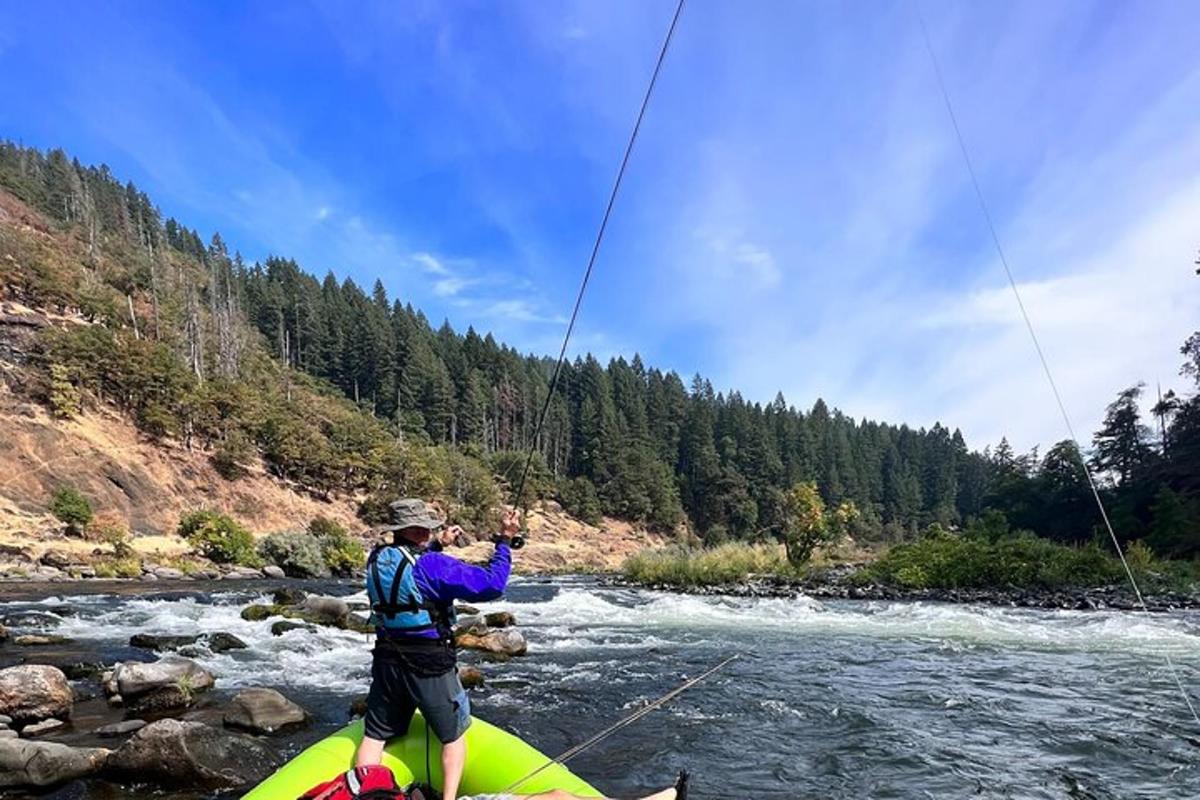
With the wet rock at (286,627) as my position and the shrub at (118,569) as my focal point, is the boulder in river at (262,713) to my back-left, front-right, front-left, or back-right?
back-left

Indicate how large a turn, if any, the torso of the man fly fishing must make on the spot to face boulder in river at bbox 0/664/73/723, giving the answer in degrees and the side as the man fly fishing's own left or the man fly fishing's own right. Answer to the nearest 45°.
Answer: approximately 90° to the man fly fishing's own left

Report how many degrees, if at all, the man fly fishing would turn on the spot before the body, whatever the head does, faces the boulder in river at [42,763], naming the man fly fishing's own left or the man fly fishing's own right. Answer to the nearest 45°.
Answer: approximately 90° to the man fly fishing's own left

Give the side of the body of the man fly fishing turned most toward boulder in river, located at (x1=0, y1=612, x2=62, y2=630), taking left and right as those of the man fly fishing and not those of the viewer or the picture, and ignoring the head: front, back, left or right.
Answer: left

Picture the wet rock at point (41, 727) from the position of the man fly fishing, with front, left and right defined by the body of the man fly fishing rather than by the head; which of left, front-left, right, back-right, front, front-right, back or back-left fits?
left

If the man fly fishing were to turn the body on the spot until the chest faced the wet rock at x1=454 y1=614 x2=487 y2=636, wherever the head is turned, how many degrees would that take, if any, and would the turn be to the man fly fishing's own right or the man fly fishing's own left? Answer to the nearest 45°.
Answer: approximately 45° to the man fly fishing's own left

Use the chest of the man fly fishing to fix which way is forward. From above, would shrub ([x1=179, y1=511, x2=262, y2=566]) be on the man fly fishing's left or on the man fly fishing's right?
on the man fly fishing's left

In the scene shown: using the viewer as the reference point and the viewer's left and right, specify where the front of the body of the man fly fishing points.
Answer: facing away from the viewer and to the right of the viewer

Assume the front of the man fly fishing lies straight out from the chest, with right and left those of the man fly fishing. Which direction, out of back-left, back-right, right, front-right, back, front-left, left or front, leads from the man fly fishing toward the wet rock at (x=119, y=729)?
left

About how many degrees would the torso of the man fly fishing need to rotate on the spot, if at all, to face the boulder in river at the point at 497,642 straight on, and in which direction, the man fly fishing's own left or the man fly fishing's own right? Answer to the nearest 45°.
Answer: approximately 45° to the man fly fishing's own left

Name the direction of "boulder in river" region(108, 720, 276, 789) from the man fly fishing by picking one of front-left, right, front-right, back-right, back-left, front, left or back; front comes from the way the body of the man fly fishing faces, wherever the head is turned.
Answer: left

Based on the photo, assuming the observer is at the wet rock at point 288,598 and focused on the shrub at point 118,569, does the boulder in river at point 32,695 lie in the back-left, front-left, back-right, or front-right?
back-left
